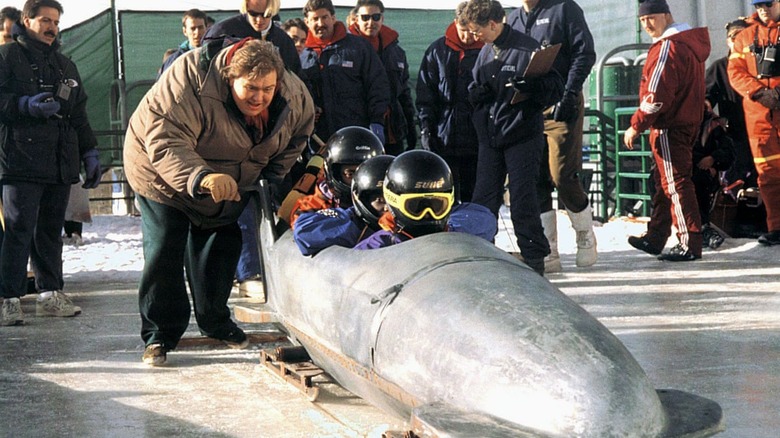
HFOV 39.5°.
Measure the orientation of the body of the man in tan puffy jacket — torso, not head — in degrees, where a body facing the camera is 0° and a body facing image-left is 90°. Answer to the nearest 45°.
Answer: approximately 315°

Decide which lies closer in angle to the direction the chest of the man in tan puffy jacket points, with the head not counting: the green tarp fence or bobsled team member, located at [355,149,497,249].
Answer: the bobsled team member

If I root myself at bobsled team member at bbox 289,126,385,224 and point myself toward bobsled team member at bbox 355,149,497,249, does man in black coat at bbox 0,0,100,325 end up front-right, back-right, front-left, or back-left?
back-right

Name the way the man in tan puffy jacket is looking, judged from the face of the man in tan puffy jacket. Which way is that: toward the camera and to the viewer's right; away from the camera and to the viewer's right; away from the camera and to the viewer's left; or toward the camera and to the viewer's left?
toward the camera and to the viewer's right

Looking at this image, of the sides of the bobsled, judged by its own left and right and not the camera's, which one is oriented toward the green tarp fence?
back

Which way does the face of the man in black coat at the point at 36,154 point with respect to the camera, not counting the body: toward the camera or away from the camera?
toward the camera

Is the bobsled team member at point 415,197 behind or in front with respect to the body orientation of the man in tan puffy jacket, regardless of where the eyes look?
in front

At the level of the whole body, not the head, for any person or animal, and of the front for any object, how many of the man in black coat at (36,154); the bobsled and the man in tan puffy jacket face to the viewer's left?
0

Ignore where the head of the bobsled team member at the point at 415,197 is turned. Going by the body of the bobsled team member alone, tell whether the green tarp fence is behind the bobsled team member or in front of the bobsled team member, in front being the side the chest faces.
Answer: behind

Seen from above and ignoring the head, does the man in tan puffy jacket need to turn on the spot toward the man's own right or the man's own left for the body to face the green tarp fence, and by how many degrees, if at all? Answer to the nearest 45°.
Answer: approximately 135° to the man's own left

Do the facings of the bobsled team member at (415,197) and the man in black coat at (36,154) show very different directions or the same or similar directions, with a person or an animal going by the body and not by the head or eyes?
same or similar directions

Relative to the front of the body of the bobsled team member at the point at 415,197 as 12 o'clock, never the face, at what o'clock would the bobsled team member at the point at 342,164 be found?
the bobsled team member at the point at 342,164 is roughly at 7 o'clock from the bobsled team member at the point at 415,197.

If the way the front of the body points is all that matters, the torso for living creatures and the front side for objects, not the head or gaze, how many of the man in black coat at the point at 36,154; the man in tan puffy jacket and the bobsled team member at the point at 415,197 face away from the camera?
0

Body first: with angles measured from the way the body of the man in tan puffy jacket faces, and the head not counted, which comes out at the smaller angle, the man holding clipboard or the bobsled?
the bobsled

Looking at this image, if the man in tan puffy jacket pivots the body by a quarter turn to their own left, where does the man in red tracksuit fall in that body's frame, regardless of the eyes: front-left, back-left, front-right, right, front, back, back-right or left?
front

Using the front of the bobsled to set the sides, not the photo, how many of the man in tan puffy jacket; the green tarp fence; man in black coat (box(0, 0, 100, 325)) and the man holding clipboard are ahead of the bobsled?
0

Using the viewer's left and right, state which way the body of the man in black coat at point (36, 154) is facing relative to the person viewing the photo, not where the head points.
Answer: facing the viewer and to the right of the viewer

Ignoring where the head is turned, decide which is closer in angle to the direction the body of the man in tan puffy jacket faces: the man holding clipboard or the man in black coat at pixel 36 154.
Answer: the man holding clipboard

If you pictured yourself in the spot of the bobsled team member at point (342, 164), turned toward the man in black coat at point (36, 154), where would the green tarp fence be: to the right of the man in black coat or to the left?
right

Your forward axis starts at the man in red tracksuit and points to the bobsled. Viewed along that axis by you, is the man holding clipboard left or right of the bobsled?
right
